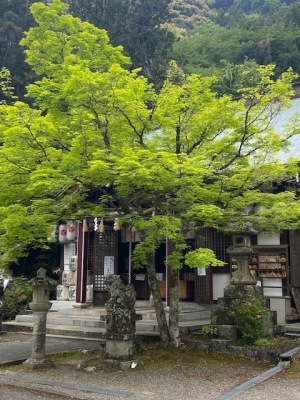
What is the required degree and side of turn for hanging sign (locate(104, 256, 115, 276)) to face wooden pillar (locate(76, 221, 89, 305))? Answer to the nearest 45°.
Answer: approximately 90° to its right

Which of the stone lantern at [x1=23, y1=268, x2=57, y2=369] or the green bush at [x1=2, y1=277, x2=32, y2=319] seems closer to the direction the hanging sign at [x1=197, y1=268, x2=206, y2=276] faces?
the stone lantern

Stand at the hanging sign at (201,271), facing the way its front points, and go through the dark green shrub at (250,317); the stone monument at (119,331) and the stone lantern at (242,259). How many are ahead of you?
3

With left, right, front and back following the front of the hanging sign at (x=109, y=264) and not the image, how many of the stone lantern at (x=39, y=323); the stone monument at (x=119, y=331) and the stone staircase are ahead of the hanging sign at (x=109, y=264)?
3

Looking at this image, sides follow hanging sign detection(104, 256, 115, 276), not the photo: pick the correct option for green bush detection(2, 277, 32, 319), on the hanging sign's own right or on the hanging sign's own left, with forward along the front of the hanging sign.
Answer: on the hanging sign's own right

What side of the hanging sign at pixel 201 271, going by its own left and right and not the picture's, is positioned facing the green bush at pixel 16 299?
right

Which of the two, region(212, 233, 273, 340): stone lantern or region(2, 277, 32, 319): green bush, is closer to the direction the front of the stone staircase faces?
the stone lantern

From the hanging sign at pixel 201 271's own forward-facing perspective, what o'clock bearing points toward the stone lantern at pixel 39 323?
The stone lantern is roughly at 1 o'clock from the hanging sign.

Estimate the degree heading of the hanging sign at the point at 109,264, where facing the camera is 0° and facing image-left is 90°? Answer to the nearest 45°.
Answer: approximately 0°
